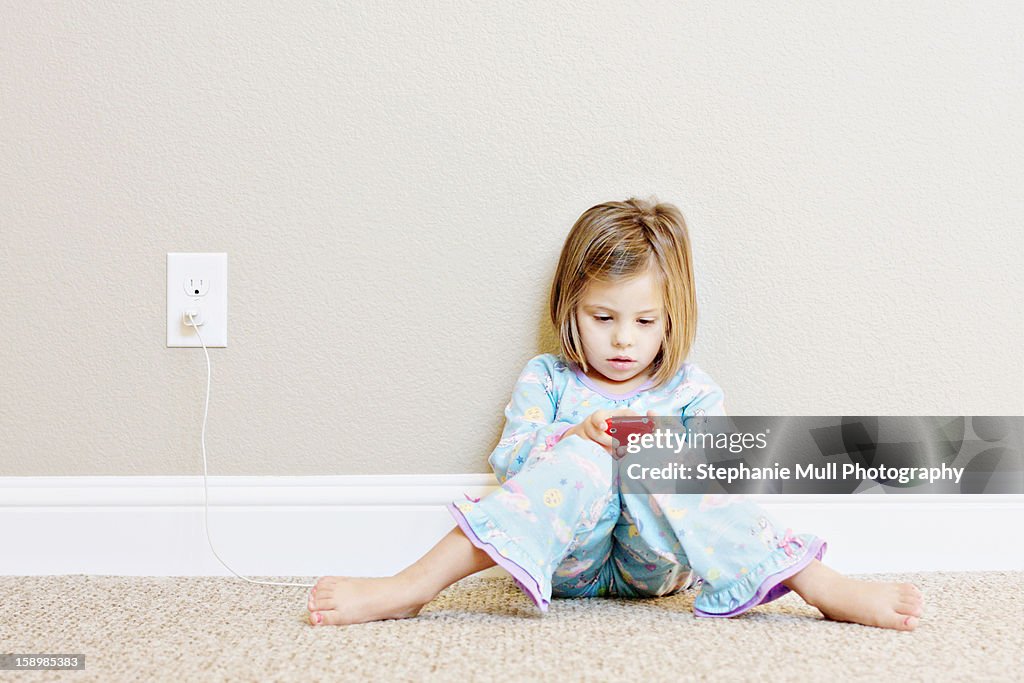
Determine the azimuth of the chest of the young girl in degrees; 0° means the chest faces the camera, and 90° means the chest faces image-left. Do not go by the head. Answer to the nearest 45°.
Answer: approximately 0°
